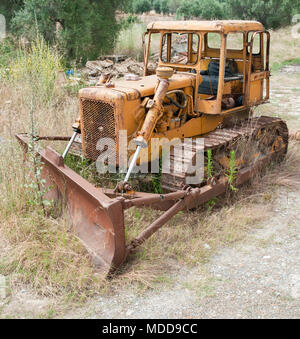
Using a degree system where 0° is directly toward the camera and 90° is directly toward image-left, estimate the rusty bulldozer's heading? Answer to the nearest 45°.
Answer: approximately 45°

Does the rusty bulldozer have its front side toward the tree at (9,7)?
no

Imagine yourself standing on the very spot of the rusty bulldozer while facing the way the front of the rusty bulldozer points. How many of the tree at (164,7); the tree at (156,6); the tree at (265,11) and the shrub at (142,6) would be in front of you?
0

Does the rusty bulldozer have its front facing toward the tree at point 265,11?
no

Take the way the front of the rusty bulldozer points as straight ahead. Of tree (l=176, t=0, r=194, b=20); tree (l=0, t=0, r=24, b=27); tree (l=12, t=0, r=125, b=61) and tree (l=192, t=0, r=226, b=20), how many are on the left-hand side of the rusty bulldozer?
0

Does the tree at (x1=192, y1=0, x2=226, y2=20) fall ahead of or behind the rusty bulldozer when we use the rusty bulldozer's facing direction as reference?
behind

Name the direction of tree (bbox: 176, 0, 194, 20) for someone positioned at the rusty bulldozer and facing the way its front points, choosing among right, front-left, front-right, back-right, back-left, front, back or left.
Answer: back-right

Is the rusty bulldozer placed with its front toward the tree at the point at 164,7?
no

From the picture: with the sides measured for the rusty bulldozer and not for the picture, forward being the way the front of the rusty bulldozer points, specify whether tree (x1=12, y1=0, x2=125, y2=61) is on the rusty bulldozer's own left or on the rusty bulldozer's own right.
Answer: on the rusty bulldozer's own right

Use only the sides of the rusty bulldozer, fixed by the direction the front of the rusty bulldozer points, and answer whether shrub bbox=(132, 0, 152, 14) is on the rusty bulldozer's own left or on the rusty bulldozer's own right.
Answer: on the rusty bulldozer's own right

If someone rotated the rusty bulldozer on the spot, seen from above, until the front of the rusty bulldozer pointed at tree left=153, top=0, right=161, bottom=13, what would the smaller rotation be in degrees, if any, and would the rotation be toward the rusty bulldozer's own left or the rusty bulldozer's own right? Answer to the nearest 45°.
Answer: approximately 135° to the rusty bulldozer's own right

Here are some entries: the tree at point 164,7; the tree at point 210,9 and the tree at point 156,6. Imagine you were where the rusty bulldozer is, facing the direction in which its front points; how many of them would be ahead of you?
0
